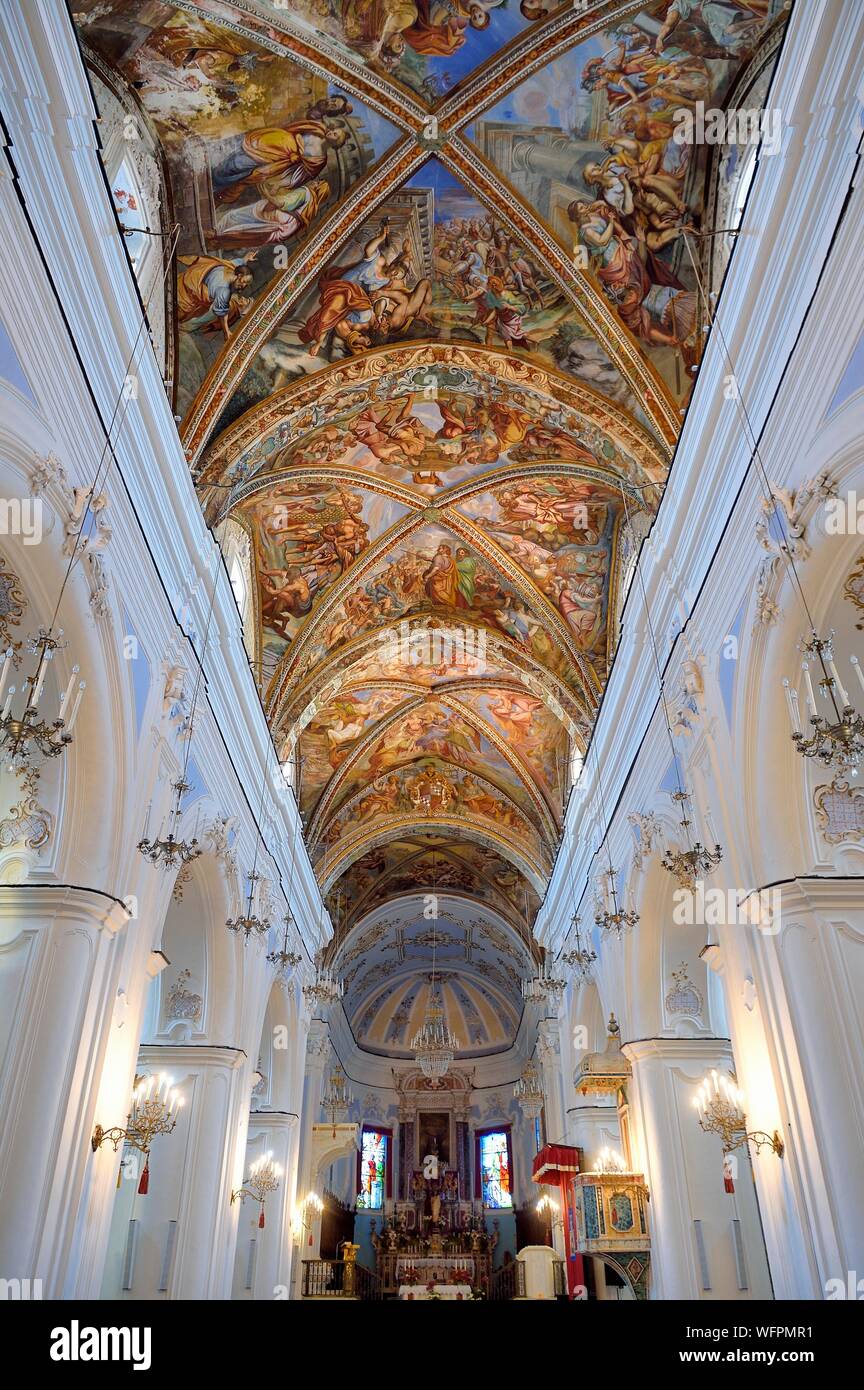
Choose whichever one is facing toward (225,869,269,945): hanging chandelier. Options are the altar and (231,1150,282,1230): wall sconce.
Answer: the altar

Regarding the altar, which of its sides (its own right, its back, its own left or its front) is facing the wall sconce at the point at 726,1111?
front

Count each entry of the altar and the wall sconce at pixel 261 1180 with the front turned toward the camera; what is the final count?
1

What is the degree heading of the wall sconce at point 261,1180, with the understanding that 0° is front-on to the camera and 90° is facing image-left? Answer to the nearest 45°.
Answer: approximately 270°

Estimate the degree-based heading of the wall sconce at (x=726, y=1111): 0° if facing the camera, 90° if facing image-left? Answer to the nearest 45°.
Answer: approximately 90°

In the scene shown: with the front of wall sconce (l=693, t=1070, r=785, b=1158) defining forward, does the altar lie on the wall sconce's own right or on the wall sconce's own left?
on the wall sconce's own right

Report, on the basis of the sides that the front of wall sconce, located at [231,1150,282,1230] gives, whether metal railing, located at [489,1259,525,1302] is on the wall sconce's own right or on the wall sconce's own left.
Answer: on the wall sconce's own left

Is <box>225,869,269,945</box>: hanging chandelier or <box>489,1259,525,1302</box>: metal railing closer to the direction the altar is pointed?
the hanging chandelier

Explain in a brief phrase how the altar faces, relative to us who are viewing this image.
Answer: facing the viewer

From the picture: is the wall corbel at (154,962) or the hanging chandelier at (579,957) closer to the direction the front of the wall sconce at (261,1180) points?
the hanging chandelier

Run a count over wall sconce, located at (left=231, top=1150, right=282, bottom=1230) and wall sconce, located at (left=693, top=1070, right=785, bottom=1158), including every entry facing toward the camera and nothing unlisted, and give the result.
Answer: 0

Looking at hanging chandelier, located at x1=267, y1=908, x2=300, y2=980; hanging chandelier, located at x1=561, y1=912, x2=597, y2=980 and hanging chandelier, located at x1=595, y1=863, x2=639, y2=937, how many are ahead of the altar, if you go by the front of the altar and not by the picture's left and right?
3
